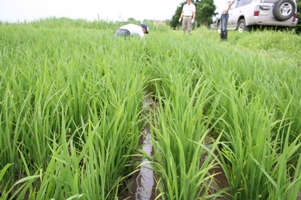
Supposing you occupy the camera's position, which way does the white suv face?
facing away from the viewer and to the left of the viewer

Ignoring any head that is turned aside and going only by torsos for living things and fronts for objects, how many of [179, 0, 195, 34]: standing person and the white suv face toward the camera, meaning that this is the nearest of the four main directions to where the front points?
1

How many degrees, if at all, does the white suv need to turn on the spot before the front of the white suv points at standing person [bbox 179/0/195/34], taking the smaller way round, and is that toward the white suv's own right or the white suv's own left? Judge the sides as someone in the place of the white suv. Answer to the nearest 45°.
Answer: approximately 45° to the white suv's own left

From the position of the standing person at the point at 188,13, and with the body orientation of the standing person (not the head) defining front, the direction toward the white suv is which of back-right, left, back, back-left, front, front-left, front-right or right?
left

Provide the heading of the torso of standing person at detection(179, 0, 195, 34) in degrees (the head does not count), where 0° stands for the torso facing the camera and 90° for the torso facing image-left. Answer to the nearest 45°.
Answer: approximately 0°
